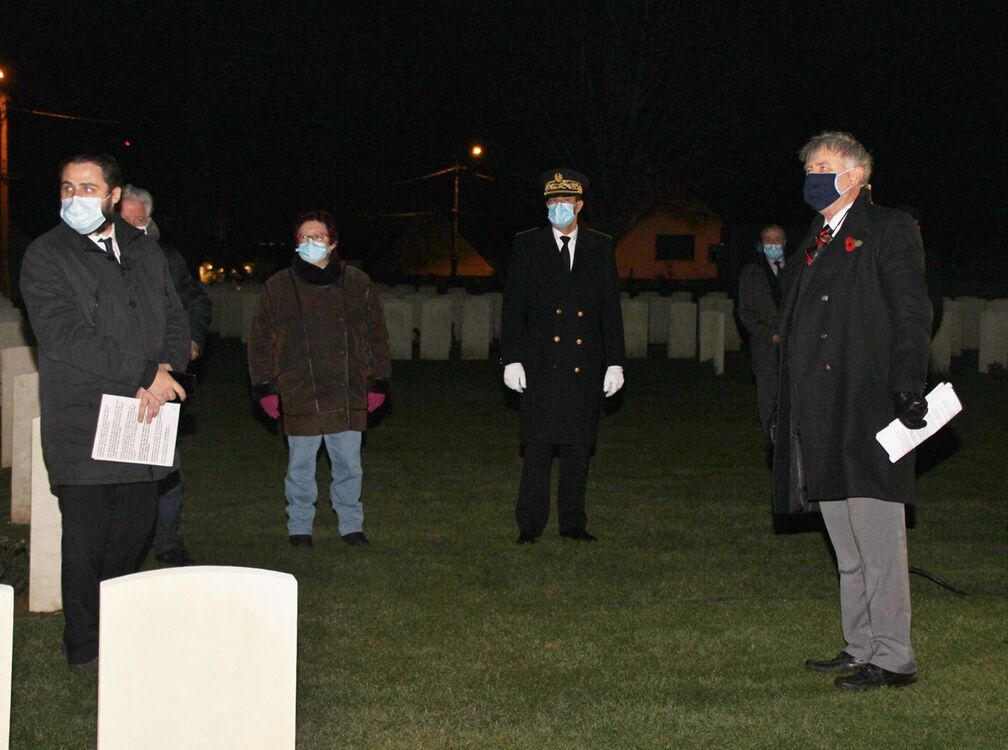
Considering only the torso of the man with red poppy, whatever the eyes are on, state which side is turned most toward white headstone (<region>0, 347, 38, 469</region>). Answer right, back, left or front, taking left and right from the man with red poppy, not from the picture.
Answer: right

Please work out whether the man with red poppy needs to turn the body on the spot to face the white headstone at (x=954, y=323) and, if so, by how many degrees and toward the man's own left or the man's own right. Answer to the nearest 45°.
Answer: approximately 135° to the man's own right

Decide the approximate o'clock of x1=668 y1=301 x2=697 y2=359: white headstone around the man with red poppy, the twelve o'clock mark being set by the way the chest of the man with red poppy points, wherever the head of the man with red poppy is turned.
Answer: The white headstone is roughly at 4 o'clock from the man with red poppy.

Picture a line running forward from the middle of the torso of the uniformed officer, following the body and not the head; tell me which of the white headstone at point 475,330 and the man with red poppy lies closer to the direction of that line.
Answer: the man with red poppy

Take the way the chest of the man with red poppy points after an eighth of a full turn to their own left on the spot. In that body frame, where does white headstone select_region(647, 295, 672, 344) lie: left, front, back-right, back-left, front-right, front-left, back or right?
back

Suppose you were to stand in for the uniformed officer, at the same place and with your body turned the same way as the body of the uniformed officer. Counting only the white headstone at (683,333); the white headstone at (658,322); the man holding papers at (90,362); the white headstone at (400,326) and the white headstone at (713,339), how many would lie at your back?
4

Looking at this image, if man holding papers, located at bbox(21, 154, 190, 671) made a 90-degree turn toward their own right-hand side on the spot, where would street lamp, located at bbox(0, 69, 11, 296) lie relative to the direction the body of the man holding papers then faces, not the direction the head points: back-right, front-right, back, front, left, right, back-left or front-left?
back-right

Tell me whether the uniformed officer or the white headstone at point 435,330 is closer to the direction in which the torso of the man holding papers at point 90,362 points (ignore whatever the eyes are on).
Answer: the uniformed officer

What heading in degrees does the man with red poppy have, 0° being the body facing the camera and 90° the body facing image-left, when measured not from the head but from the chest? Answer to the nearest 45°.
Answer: approximately 45°
